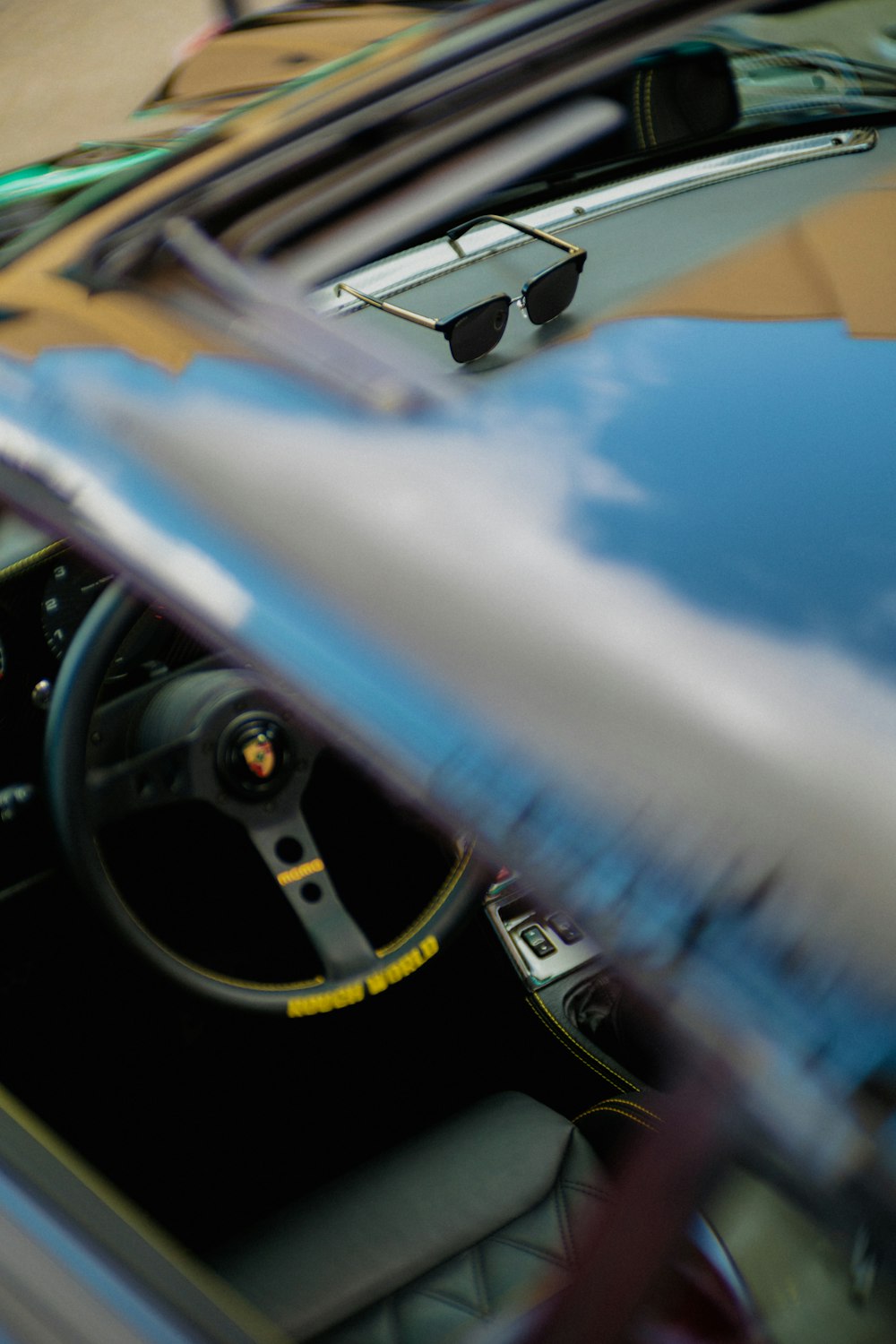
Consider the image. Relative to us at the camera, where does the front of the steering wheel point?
facing the viewer and to the right of the viewer
